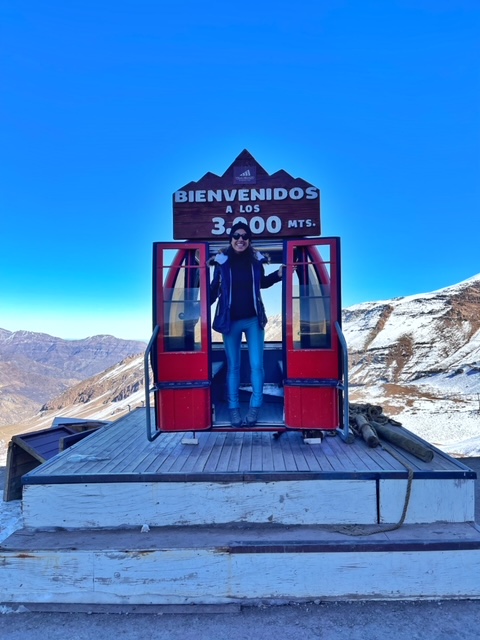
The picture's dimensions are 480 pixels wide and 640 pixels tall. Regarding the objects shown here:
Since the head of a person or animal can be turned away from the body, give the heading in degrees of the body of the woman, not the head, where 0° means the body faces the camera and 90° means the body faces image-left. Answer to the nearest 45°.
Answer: approximately 0°

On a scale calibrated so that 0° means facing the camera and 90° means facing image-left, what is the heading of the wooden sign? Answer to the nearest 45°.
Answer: approximately 0°

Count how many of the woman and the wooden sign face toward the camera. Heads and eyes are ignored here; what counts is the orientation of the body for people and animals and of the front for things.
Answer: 2
